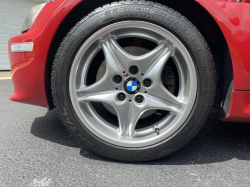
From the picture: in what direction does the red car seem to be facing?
to the viewer's left
